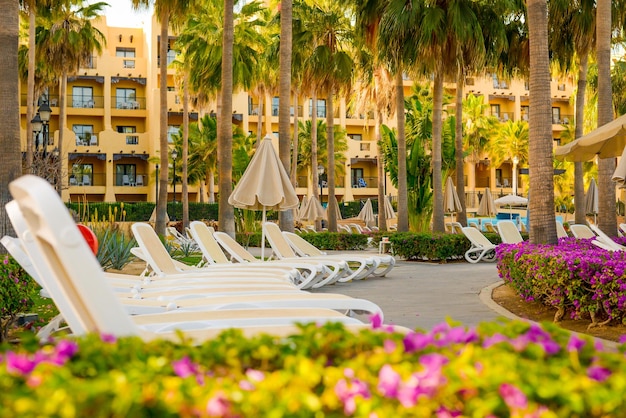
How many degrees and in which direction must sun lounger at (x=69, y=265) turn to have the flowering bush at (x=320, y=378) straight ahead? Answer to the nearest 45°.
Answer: approximately 45° to its right

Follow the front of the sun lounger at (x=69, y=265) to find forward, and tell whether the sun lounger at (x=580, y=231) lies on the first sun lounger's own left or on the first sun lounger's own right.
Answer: on the first sun lounger's own left

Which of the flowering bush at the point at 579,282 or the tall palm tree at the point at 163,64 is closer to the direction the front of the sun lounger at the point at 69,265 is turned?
the flowering bush

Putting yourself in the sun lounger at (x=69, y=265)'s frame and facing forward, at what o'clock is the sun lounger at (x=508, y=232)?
the sun lounger at (x=508, y=232) is roughly at 10 o'clock from the sun lounger at (x=69, y=265).

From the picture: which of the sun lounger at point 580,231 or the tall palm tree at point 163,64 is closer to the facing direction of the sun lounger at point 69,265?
the sun lounger

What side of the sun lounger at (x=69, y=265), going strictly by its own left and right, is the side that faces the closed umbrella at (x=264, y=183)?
left

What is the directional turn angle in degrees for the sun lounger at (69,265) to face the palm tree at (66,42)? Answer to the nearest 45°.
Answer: approximately 90° to its left

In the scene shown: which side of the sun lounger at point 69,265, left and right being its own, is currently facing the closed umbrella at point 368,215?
left
